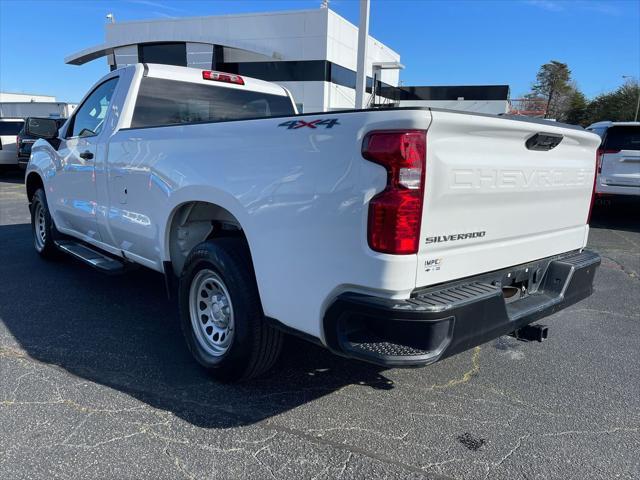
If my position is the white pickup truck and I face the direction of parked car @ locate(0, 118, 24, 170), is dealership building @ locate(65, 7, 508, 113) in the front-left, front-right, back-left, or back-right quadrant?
front-right

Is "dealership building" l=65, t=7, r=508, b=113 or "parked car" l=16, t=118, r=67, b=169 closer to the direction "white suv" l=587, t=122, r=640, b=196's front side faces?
the dealership building

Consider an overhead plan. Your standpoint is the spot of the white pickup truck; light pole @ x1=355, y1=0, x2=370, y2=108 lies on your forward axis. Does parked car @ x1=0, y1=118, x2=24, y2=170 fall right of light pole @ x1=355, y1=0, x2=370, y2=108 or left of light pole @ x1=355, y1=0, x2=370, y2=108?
left

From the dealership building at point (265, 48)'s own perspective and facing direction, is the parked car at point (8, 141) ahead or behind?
ahead

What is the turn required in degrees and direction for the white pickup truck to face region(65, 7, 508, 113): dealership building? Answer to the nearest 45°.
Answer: approximately 45° to its right

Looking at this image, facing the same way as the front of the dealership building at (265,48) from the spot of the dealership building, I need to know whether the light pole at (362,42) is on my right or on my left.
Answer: on my left

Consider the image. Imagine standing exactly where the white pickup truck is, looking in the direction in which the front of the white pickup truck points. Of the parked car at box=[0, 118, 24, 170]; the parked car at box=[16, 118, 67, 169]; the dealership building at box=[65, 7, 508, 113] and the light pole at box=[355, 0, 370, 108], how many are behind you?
0

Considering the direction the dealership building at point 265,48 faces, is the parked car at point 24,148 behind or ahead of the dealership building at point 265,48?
ahead

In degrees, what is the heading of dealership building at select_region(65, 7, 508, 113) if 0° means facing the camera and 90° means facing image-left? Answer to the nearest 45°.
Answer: approximately 45°

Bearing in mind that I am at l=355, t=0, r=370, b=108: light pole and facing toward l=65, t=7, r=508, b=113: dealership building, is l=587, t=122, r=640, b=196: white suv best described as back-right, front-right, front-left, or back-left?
back-right

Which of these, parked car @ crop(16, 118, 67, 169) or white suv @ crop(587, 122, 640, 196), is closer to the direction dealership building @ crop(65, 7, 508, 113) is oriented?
the parked car

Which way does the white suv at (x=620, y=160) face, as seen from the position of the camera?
facing away from the viewer

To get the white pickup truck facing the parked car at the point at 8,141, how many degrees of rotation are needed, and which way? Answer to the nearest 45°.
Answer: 0° — it already faces it

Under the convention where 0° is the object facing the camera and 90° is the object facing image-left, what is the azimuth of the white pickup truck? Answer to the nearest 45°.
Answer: approximately 135°

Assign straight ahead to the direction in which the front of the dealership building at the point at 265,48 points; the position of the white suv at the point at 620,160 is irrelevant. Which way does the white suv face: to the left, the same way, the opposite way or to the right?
the opposite way

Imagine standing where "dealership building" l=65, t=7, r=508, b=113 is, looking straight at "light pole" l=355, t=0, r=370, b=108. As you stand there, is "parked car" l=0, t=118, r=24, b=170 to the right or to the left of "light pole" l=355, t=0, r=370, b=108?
right

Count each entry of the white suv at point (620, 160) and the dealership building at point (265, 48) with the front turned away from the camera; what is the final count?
1

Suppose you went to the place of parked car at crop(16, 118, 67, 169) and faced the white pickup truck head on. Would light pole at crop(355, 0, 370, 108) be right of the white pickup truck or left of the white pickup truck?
left

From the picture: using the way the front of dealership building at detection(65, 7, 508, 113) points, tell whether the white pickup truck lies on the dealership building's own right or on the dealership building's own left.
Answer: on the dealership building's own left

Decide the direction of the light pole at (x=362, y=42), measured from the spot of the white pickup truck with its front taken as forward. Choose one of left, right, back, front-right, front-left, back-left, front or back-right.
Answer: front-right

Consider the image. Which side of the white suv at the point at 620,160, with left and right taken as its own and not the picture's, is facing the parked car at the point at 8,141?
left
